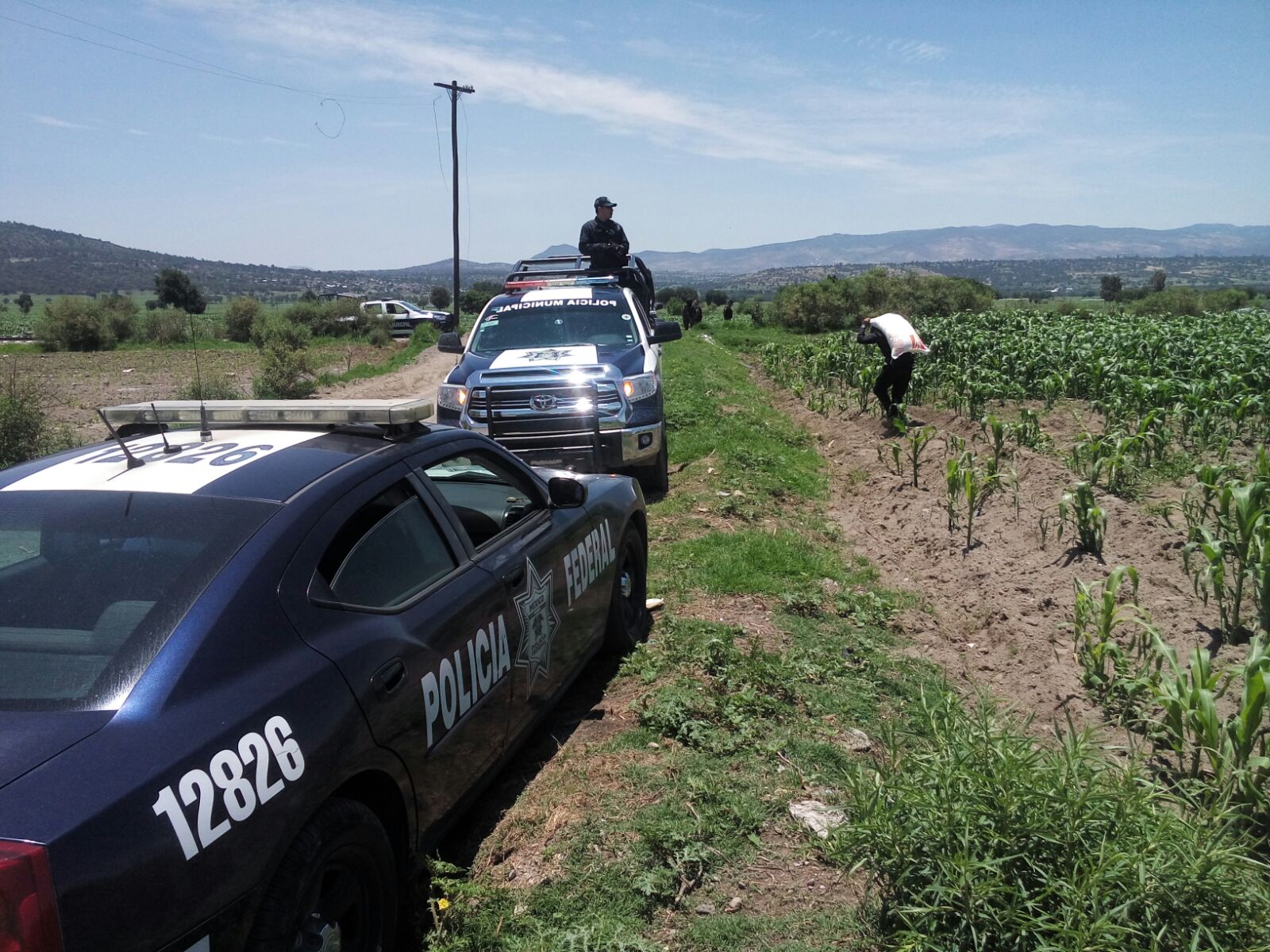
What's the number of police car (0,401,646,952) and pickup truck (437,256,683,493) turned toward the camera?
1

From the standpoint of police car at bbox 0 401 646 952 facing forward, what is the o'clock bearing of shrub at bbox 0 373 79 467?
The shrub is roughly at 10 o'clock from the police car.

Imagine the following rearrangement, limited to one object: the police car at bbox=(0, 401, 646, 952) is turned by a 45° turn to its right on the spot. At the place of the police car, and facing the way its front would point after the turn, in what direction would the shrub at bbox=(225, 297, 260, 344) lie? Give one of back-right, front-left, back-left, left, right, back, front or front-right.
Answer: left

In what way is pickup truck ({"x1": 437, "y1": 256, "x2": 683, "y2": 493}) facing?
toward the camera

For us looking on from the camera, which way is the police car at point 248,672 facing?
facing away from the viewer and to the right of the viewer

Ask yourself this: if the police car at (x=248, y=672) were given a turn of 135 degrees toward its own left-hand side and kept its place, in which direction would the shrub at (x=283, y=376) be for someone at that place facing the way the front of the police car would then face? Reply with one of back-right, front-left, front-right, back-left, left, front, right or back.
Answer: right

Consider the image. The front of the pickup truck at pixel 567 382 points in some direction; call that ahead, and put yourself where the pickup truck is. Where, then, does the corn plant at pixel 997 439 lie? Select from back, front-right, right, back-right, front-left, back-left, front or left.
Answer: left

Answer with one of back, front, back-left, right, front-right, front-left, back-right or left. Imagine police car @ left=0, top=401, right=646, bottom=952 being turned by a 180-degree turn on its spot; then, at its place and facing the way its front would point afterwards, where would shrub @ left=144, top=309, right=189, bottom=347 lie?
back-right

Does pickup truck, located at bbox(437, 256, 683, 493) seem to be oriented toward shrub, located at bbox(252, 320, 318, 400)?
no

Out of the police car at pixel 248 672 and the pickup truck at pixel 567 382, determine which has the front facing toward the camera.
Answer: the pickup truck

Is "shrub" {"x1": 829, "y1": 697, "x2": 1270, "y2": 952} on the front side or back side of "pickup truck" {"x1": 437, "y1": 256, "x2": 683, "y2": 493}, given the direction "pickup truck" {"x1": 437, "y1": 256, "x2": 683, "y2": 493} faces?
on the front side

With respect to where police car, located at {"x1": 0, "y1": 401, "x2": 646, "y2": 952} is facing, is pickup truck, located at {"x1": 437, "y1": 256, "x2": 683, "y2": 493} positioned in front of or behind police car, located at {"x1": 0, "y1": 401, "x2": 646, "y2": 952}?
in front

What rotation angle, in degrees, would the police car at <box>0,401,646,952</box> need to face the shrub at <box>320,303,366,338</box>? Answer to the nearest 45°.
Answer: approximately 45° to its left

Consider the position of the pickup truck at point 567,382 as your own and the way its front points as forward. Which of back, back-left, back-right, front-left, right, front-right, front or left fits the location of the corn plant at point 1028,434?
left

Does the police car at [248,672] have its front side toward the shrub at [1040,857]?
no

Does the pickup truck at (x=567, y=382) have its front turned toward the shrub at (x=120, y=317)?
no
